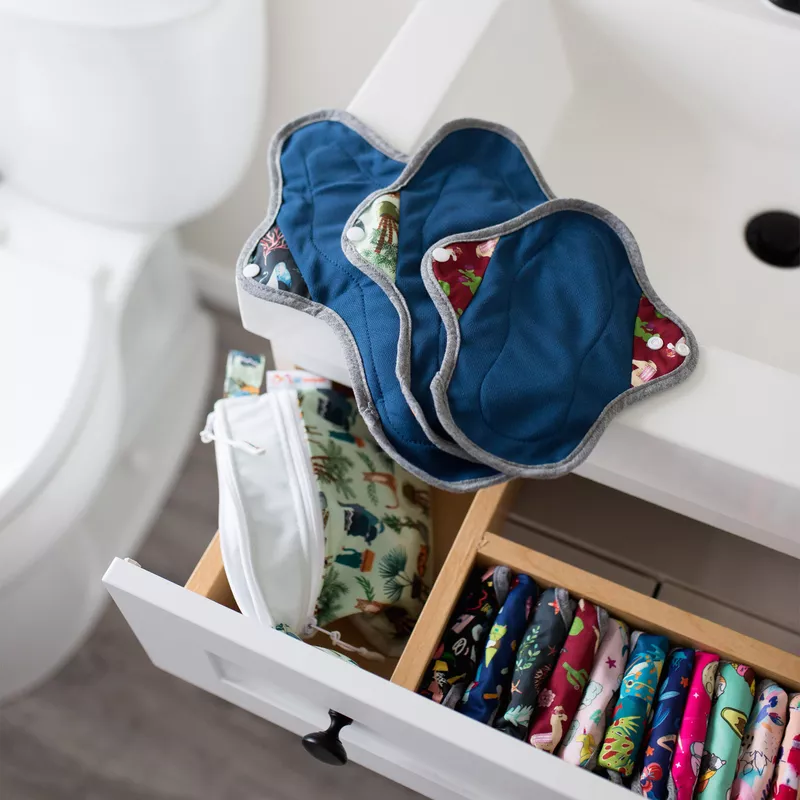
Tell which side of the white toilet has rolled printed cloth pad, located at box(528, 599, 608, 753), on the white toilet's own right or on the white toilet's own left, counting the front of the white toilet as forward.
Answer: on the white toilet's own left

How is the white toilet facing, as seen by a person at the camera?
facing the viewer and to the left of the viewer

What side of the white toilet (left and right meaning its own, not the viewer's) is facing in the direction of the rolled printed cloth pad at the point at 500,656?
left

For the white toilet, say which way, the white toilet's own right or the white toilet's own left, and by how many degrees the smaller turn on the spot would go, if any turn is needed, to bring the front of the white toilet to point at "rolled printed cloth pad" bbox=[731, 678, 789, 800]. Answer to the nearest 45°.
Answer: approximately 90° to the white toilet's own left

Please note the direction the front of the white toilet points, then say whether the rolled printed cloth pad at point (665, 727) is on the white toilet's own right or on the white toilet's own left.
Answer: on the white toilet's own left

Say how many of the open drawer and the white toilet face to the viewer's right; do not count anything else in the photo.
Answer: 0

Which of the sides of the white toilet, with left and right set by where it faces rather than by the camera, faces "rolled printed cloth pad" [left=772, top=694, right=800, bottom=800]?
left
